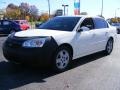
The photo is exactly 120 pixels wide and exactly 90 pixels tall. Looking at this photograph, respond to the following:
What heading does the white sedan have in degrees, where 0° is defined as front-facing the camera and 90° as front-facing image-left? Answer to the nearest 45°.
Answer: approximately 45°

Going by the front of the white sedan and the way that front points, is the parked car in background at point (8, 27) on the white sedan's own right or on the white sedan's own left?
on the white sedan's own right
